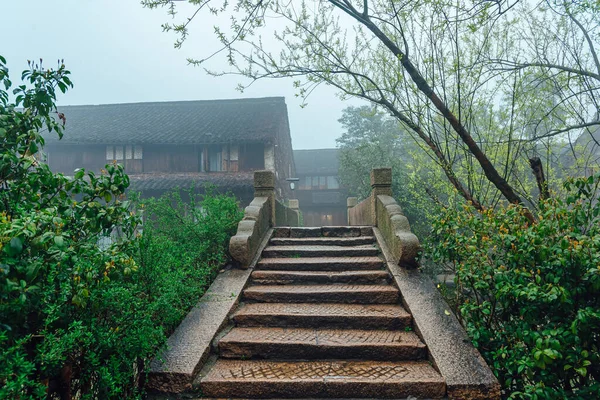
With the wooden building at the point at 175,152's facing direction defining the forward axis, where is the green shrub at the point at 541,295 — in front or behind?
in front

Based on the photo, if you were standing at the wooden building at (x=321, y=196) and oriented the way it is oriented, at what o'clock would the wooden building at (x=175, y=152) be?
the wooden building at (x=175, y=152) is roughly at 1 o'clock from the wooden building at (x=321, y=196).

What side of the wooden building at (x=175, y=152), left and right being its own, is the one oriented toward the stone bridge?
front

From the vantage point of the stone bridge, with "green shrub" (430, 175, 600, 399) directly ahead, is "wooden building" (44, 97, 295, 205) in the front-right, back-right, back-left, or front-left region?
back-left

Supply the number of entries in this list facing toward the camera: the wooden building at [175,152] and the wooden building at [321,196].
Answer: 2

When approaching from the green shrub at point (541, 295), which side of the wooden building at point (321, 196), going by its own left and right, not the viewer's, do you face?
front

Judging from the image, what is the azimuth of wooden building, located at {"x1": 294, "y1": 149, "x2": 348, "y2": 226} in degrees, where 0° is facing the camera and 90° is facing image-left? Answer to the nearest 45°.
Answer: approximately 0°
